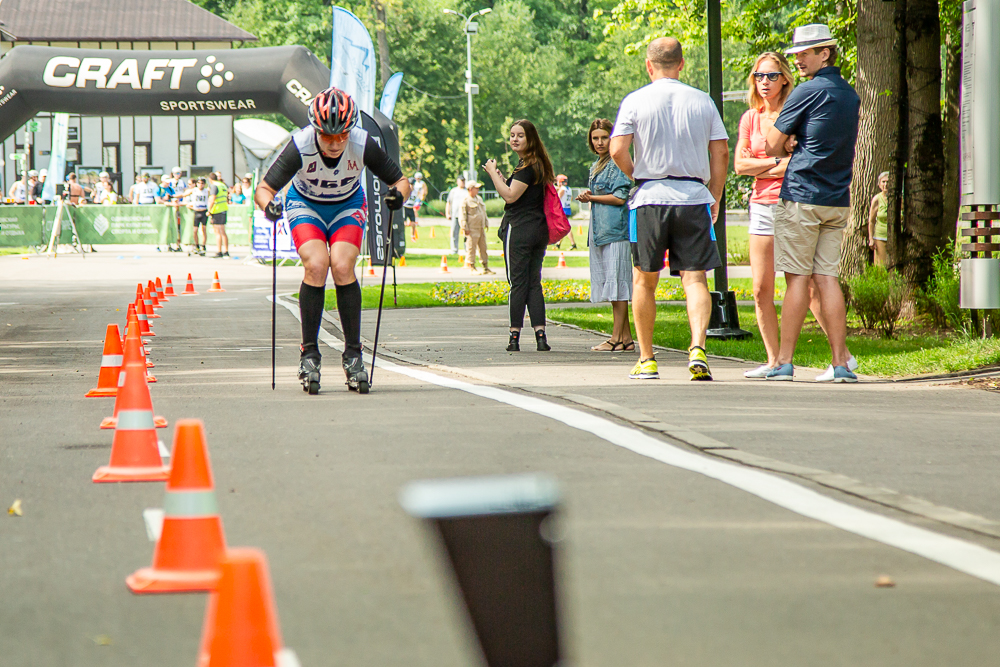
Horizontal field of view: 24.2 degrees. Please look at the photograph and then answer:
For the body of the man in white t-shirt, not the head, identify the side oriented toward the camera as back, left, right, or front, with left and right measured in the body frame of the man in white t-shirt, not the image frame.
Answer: back

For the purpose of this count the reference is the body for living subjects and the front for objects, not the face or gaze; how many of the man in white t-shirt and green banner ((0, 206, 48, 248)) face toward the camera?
1

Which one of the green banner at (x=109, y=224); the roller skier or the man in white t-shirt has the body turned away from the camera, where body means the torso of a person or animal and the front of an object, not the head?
the man in white t-shirt

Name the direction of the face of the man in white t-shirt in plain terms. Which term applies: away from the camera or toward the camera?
away from the camera

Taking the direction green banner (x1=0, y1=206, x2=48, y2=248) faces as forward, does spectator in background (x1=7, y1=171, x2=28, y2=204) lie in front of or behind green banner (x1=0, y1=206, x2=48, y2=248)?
behind

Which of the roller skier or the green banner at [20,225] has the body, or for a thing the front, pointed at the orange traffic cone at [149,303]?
the green banner

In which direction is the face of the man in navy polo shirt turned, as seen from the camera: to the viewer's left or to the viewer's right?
to the viewer's left

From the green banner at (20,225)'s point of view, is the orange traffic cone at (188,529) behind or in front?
in front

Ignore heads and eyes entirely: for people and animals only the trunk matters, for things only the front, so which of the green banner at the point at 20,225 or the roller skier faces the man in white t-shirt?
the green banner

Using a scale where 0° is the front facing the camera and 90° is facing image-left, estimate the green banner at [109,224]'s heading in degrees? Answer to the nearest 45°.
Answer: approximately 0°

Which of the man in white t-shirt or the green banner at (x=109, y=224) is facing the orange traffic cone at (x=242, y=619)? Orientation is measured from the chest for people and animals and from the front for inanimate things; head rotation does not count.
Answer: the green banner

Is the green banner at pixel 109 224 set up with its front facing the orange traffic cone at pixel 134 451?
yes
